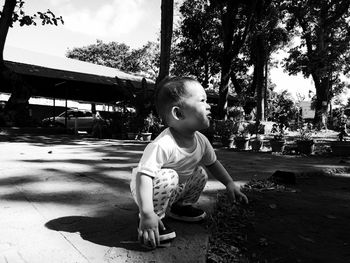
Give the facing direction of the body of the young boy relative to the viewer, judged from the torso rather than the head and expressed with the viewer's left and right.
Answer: facing the viewer and to the right of the viewer

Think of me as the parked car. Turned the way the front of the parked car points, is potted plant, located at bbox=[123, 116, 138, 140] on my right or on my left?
on my left

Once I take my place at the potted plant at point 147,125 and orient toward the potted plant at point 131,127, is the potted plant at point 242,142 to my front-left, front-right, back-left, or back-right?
back-left

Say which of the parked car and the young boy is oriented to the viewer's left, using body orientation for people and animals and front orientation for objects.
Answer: the parked car

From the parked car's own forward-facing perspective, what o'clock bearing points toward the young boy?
The young boy is roughly at 9 o'clock from the parked car.

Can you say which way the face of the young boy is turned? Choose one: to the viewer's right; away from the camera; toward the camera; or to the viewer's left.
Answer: to the viewer's right

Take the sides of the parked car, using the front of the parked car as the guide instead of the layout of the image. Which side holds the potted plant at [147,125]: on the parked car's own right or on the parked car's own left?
on the parked car's own left

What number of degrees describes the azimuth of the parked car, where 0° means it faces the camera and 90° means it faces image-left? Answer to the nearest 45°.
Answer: approximately 90°

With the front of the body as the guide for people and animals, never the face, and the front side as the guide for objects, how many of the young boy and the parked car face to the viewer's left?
1

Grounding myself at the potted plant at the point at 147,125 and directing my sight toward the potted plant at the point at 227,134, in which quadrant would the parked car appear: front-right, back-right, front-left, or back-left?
back-left

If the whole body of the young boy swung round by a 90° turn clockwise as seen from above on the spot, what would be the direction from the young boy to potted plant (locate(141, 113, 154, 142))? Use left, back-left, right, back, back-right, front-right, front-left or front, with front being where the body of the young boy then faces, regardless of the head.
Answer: back-right

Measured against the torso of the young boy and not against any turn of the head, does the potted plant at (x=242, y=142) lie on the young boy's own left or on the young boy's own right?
on the young boy's own left
